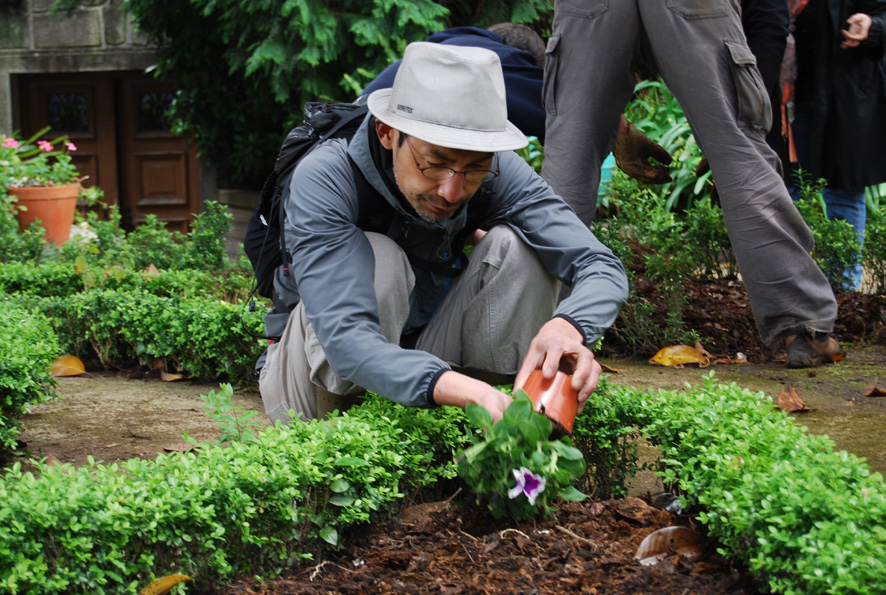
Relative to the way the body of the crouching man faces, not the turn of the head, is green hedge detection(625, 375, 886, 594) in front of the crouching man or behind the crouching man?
in front

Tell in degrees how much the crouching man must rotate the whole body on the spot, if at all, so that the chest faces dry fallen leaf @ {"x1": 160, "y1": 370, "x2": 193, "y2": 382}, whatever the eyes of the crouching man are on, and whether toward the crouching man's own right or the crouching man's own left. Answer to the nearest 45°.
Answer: approximately 180°

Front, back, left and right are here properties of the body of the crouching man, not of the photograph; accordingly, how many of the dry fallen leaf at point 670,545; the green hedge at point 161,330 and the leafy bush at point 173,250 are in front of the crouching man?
1

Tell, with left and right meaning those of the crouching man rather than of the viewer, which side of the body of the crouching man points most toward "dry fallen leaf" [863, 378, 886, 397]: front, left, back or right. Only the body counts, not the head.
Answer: left

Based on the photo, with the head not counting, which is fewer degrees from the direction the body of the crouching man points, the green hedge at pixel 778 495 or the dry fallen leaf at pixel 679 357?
the green hedge

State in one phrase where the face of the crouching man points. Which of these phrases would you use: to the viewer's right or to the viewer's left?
to the viewer's right

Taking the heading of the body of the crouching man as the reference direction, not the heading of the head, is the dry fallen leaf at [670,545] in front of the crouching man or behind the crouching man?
in front

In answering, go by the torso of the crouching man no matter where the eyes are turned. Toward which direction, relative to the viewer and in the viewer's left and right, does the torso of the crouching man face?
facing the viewer and to the right of the viewer

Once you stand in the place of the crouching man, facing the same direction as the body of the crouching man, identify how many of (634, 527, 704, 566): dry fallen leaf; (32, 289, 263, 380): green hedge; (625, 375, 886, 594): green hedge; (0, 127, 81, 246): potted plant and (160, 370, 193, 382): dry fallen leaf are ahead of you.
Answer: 2

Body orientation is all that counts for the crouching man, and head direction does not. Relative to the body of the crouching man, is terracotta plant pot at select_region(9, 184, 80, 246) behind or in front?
behind

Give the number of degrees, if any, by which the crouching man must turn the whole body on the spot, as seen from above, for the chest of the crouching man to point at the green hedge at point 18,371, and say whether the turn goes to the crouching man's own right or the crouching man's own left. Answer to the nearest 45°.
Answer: approximately 135° to the crouching man's own right

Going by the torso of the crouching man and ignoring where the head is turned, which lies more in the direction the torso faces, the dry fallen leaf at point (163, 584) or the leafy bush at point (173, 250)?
the dry fallen leaf

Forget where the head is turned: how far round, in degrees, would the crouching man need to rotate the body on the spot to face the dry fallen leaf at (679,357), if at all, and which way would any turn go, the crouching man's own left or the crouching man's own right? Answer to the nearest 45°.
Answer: approximately 90° to the crouching man's own left

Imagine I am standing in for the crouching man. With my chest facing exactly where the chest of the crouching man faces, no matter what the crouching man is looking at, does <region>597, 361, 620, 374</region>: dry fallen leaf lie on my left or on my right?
on my left
